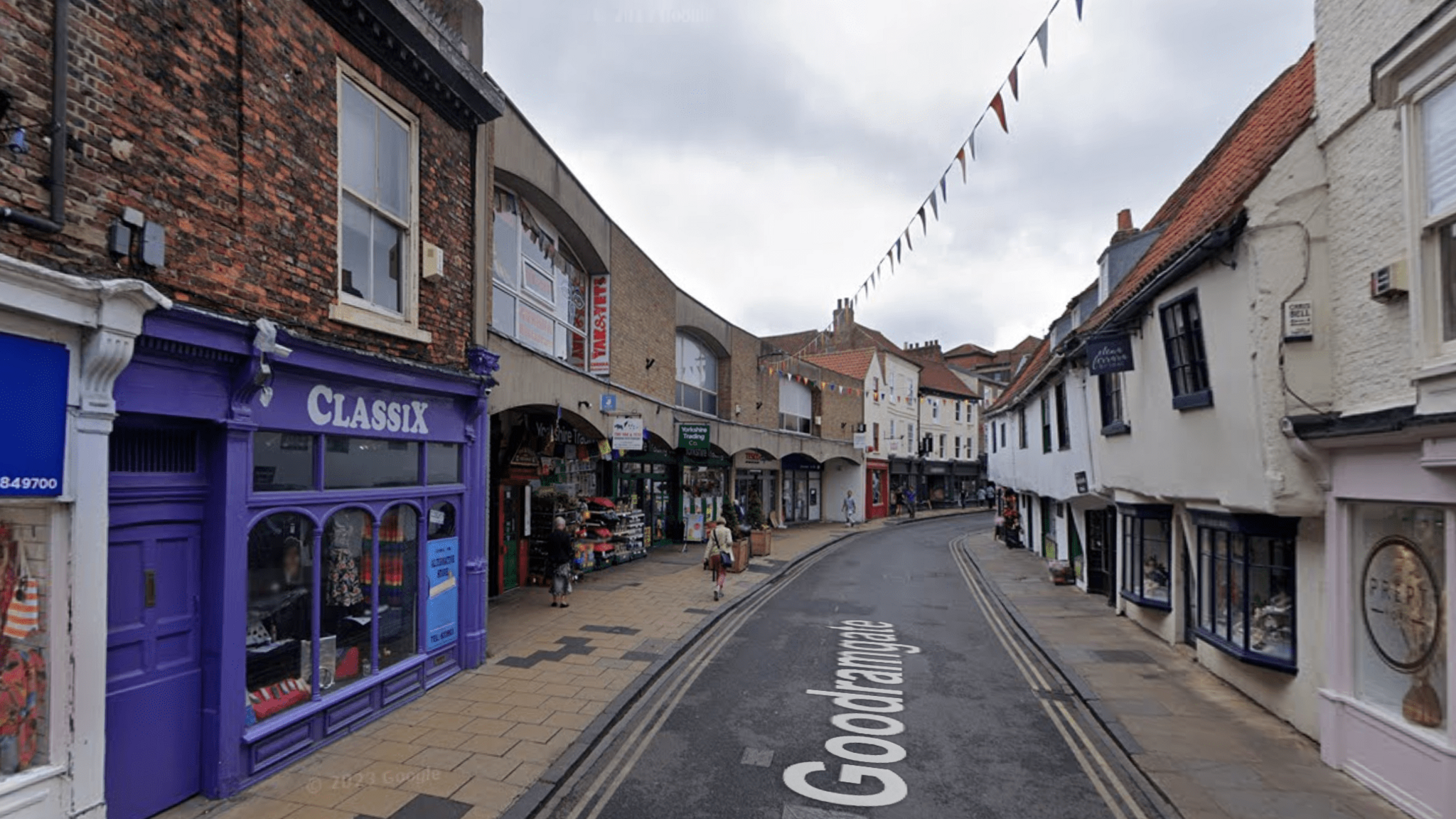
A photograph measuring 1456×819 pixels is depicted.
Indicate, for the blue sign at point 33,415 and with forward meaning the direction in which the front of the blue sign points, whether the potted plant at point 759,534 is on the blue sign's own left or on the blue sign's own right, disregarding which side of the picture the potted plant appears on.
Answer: on the blue sign's own left

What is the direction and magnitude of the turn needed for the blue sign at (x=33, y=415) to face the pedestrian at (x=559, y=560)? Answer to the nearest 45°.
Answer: approximately 90° to its left

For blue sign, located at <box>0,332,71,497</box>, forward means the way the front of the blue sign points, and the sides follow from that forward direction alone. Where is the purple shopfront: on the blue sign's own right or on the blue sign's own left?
on the blue sign's own left

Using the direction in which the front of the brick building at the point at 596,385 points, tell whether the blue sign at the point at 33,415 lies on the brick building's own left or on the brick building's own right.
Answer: on the brick building's own right

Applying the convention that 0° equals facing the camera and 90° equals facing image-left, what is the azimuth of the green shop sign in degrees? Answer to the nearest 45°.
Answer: approximately 0°

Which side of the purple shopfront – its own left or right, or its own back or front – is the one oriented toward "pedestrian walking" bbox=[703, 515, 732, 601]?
left

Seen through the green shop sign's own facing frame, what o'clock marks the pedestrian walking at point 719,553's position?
The pedestrian walking is roughly at 12 o'clock from the green shop sign.

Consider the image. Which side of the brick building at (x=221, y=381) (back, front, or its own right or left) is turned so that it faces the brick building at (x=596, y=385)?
left

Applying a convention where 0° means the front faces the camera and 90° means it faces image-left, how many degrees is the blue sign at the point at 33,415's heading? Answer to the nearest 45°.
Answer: approximately 315°

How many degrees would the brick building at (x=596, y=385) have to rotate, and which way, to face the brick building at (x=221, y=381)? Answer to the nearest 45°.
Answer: approximately 45° to its right
